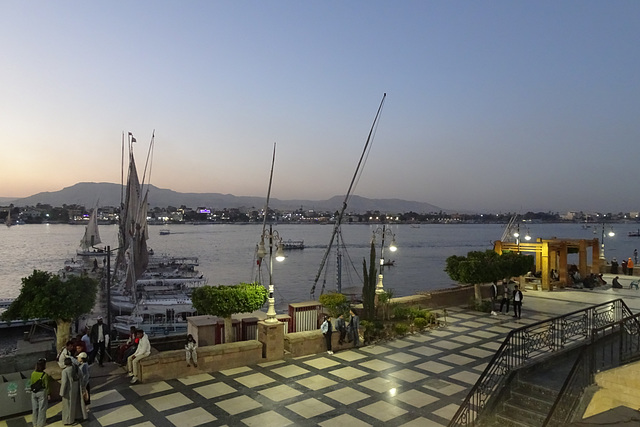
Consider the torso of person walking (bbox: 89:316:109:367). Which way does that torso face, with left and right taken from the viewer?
facing the viewer

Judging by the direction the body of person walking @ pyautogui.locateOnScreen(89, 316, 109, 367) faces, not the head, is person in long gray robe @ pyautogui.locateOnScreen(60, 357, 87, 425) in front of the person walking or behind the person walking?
in front

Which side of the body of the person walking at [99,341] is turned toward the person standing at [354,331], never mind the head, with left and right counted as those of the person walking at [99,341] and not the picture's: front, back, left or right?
left

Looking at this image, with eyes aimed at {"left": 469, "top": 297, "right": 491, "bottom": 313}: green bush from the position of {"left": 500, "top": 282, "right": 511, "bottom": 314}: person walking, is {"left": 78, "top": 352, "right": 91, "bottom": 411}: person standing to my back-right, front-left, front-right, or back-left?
front-left

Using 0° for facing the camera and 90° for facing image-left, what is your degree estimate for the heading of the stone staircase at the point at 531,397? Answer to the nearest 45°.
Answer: approximately 45°

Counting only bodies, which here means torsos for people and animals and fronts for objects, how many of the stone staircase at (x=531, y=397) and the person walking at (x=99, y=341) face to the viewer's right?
0

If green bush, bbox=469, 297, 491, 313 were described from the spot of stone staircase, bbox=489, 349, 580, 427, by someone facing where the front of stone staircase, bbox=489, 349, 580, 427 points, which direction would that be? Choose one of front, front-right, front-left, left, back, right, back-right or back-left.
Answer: back-right

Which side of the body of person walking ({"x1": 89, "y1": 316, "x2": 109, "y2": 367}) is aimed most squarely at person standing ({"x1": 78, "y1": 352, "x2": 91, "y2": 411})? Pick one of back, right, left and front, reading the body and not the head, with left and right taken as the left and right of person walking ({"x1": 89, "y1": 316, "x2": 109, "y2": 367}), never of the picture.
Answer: front

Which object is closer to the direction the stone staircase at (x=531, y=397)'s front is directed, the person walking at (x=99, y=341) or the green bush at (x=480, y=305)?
the person walking
